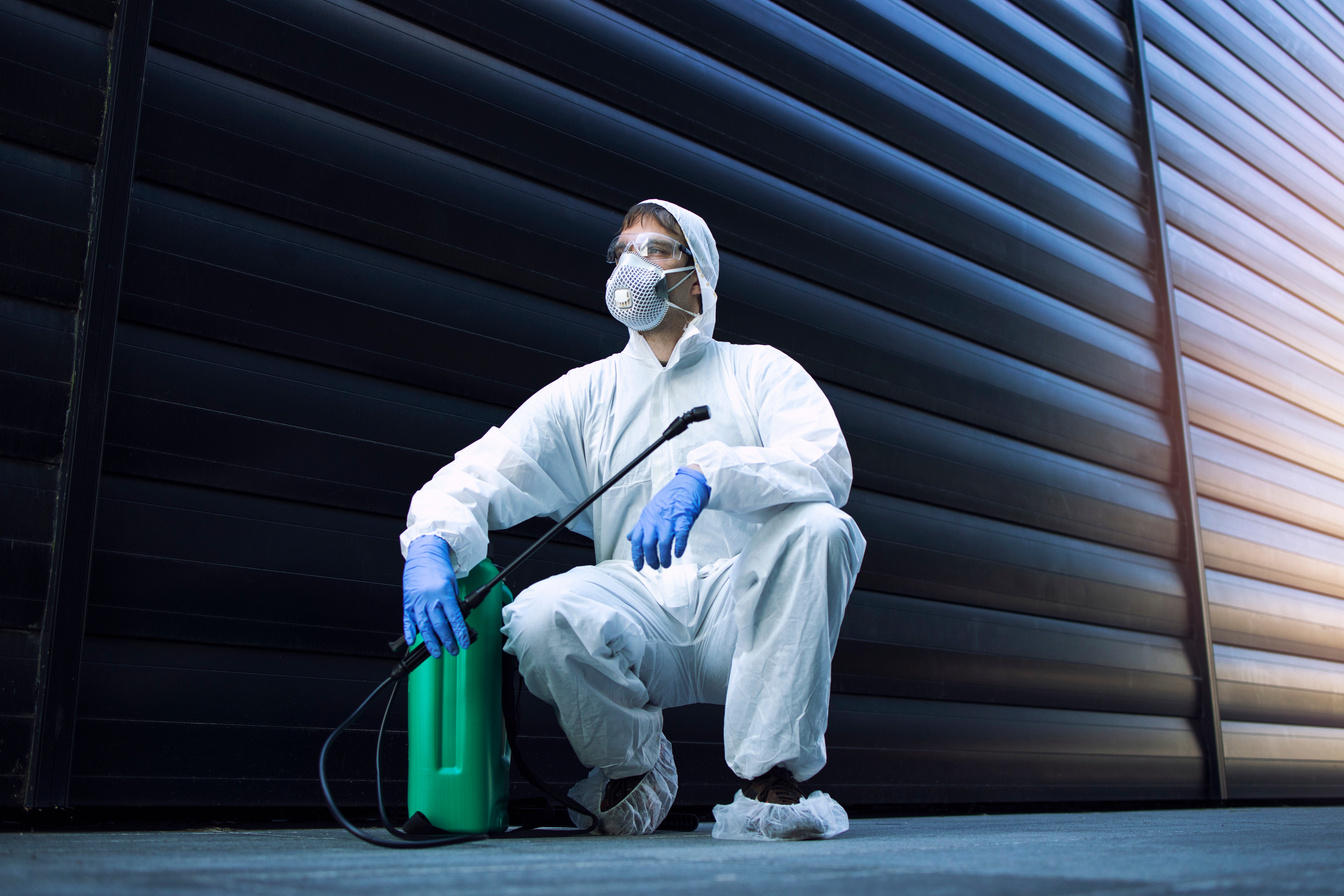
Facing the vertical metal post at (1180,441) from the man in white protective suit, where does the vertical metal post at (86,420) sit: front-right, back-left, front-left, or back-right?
back-left

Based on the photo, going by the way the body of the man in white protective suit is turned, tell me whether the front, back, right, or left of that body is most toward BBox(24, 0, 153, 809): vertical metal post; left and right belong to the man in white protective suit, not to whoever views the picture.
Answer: right

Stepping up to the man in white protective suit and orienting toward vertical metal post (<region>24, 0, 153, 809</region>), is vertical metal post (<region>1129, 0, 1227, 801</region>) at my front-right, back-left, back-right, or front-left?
back-right

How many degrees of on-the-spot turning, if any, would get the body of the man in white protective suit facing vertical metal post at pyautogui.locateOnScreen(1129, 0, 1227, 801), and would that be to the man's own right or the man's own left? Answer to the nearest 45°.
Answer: approximately 135° to the man's own left

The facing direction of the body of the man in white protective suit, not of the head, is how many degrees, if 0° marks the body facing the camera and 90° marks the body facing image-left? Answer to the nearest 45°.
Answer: approximately 0°
